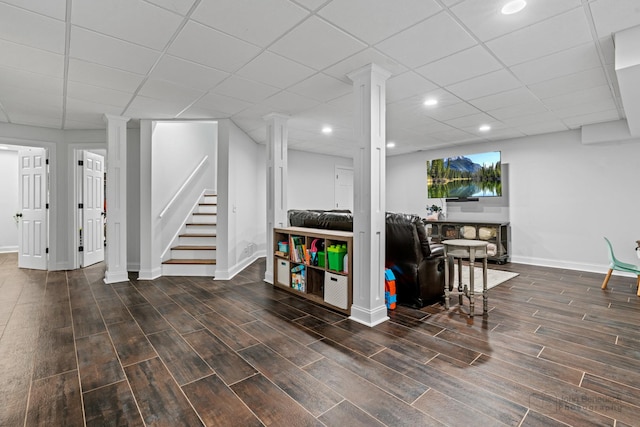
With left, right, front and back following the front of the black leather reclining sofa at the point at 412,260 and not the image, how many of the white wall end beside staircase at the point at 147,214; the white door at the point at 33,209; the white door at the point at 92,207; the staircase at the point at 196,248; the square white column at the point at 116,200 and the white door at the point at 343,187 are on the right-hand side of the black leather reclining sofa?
0

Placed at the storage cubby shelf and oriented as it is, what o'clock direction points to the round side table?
The round side table is roughly at 8 o'clock from the storage cubby shelf.

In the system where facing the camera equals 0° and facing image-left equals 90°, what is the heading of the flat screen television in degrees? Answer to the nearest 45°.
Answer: approximately 45°

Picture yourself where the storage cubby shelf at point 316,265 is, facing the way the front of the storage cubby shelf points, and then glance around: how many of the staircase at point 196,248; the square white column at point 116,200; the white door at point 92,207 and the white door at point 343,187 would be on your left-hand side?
0

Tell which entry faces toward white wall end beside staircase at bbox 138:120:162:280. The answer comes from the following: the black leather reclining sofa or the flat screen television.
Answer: the flat screen television

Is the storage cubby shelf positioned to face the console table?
no

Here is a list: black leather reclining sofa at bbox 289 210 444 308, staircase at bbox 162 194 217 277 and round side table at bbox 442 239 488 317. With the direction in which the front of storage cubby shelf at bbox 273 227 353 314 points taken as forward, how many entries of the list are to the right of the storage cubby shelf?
1

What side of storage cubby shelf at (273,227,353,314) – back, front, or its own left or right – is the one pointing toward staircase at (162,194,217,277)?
right

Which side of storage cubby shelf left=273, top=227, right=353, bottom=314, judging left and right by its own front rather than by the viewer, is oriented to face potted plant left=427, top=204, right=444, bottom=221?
back

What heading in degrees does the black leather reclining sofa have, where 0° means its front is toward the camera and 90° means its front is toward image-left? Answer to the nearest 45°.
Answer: approximately 225°

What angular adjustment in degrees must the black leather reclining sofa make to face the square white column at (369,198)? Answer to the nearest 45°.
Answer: approximately 180°

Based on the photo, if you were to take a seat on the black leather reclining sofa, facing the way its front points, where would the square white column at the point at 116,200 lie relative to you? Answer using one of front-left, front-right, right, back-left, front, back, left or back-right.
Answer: back-left

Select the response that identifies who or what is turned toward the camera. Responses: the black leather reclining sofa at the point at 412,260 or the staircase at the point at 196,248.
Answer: the staircase

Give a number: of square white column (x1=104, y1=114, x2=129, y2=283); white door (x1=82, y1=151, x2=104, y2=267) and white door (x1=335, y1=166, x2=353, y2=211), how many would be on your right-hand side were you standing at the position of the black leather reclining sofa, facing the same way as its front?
0

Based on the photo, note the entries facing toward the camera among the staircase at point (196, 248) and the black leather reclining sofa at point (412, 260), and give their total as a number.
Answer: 1

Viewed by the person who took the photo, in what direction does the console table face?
facing the viewer and to the left of the viewer

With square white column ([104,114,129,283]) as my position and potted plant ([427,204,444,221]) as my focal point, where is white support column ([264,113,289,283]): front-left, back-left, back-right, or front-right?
front-right

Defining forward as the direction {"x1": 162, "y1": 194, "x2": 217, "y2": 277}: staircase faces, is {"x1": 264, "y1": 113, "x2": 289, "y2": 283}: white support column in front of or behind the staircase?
in front

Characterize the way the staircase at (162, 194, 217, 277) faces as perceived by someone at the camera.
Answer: facing the viewer

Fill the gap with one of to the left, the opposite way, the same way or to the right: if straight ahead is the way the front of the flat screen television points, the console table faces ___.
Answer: the same way
